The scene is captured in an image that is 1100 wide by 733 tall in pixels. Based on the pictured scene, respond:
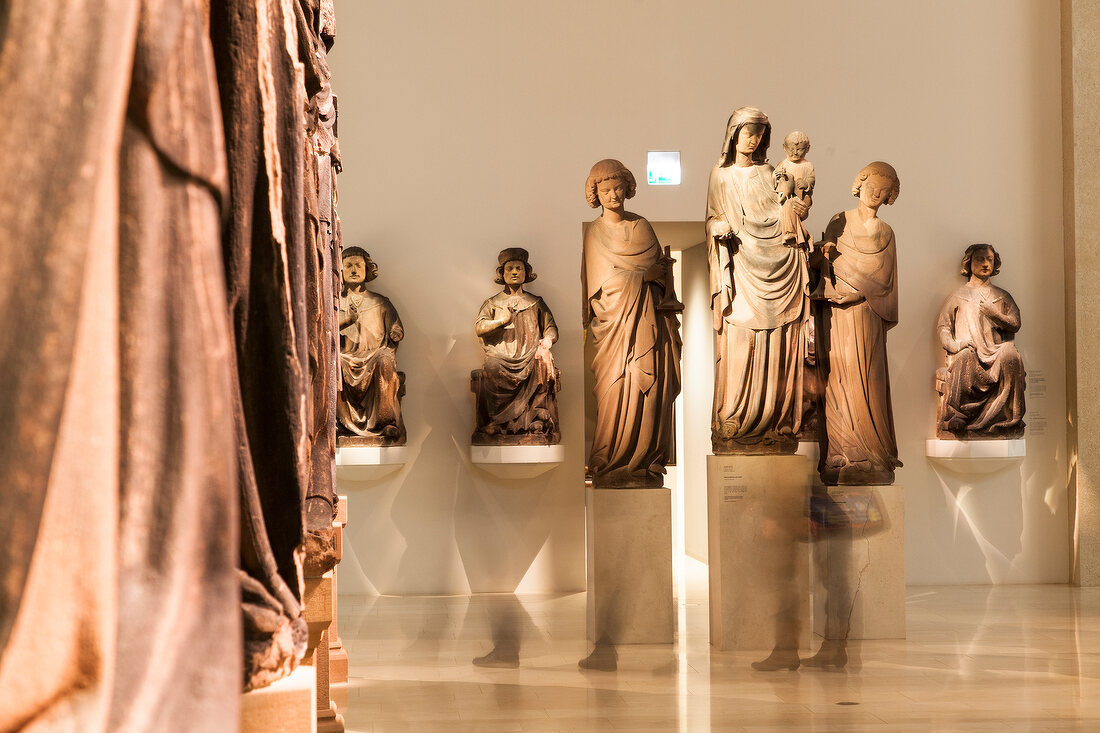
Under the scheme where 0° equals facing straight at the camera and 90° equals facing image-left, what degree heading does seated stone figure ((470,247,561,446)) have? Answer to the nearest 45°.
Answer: approximately 0°

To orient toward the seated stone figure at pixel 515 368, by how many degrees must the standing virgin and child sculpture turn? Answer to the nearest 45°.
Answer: approximately 135° to its right

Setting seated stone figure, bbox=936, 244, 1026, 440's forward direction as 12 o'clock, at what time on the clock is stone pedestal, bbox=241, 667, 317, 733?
The stone pedestal is roughly at 12 o'clock from the seated stone figure.

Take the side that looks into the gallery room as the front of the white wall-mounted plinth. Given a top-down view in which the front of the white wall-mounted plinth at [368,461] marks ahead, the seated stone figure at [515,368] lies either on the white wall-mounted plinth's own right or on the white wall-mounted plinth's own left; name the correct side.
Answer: on the white wall-mounted plinth's own left

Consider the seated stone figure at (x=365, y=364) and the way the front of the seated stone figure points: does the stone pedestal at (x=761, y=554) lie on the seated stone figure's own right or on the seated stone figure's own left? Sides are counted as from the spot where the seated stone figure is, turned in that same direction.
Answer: on the seated stone figure's own left

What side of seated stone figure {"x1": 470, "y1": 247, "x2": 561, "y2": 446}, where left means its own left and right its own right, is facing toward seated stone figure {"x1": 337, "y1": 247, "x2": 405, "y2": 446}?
right
